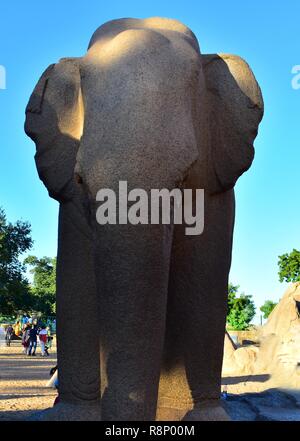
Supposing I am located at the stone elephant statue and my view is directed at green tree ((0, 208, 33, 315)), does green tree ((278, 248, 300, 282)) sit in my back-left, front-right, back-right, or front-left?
front-right

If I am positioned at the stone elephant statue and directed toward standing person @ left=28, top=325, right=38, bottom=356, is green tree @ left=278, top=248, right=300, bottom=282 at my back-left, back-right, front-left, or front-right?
front-right

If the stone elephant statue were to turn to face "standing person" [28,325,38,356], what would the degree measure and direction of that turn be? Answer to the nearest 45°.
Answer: approximately 180°

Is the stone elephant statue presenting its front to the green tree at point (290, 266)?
no

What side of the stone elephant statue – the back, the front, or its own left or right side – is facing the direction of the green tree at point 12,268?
back

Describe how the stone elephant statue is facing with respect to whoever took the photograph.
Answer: facing the viewer
